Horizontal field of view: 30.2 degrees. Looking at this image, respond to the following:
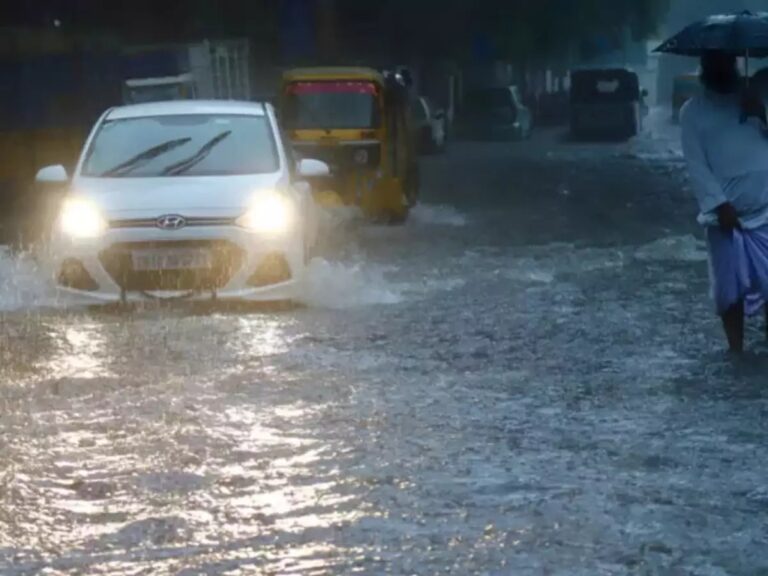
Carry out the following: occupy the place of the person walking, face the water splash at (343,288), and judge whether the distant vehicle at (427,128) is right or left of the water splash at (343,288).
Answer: right

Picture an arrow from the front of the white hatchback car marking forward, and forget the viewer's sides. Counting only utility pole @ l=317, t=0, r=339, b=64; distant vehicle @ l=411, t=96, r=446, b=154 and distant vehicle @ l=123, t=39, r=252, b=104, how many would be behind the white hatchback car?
3

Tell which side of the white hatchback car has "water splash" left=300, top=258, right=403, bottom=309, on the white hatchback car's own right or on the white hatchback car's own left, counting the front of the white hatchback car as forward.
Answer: on the white hatchback car's own left

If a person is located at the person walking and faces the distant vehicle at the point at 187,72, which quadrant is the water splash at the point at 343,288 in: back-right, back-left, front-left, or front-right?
front-left

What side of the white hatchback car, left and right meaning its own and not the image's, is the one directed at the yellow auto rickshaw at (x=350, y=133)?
back

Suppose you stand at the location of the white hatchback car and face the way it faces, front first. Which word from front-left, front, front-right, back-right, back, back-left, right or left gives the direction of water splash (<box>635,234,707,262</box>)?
back-left

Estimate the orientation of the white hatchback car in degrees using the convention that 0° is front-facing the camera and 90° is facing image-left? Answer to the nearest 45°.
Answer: approximately 0°

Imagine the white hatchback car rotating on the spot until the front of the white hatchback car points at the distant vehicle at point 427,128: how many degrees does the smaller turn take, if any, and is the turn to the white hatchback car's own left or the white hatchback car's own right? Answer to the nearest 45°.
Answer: approximately 180°

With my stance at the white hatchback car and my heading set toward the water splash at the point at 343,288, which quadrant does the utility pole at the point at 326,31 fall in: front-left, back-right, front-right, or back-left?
back-left

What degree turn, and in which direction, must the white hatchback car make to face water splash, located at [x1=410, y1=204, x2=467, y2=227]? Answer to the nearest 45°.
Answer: approximately 180°

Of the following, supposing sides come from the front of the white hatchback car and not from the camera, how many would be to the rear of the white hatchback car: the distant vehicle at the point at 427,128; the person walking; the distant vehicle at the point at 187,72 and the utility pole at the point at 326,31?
3

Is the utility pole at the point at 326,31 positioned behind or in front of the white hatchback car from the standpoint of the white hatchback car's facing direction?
behind

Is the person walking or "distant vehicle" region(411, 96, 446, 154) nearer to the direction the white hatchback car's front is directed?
the person walking

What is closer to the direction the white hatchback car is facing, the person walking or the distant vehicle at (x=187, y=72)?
the person walking

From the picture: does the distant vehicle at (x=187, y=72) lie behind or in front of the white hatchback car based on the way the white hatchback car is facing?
behind
